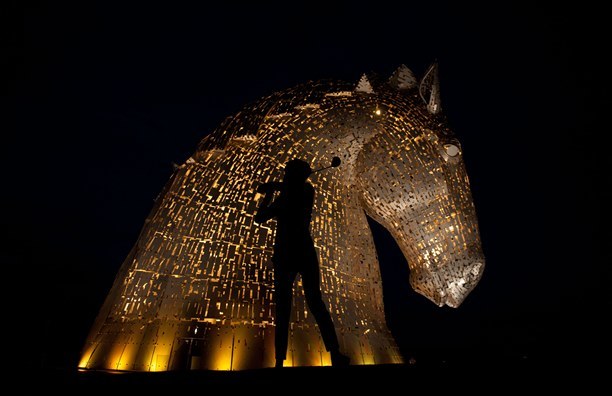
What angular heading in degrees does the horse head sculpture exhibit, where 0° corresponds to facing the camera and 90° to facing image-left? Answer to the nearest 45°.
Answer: approximately 270°
